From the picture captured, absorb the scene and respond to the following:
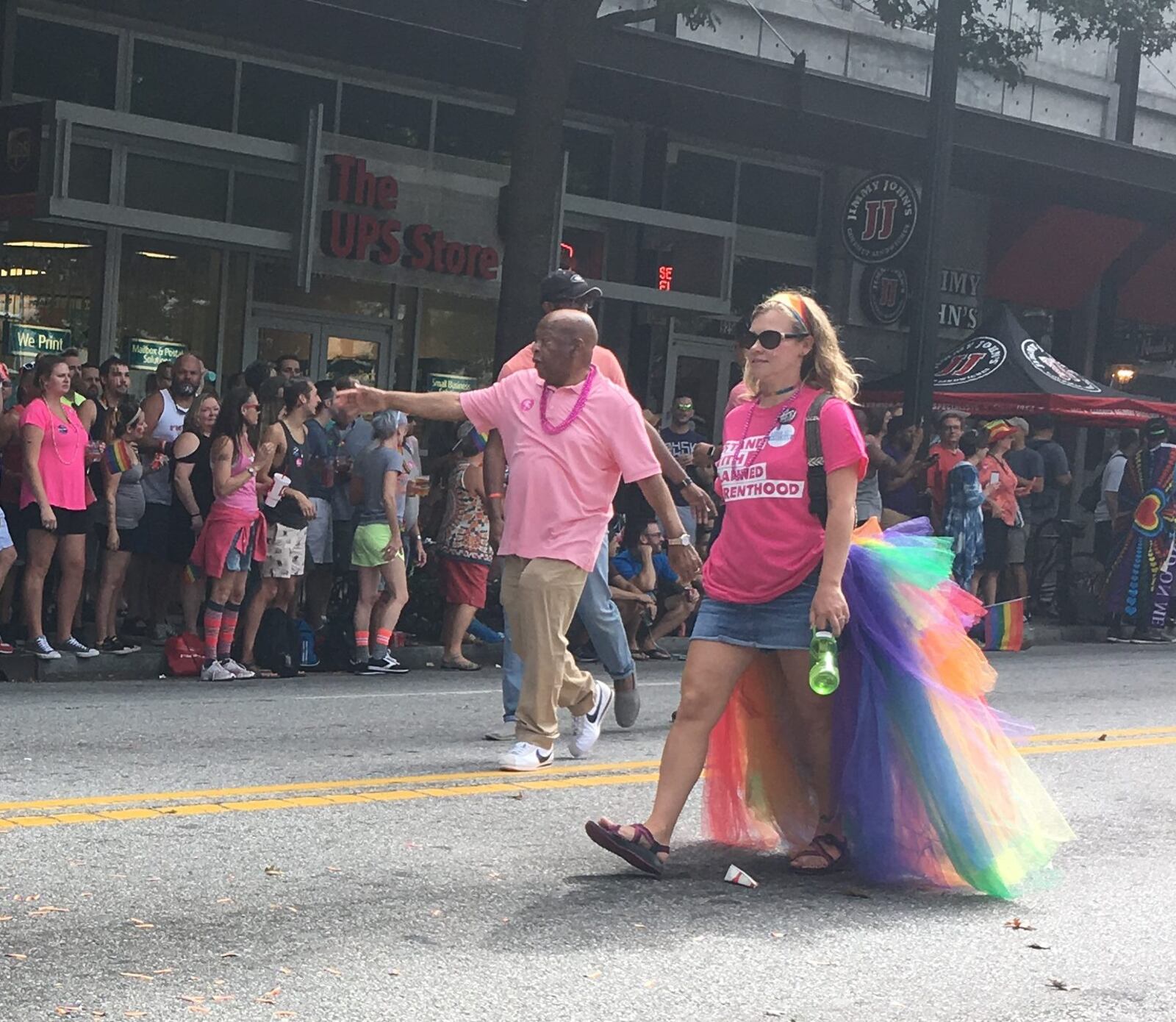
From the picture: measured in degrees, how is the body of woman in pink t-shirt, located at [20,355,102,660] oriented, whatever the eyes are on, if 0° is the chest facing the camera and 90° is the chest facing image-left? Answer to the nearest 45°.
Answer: approximately 315°

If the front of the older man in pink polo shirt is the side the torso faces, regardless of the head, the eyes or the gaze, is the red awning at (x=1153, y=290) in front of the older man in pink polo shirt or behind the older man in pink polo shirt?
behind

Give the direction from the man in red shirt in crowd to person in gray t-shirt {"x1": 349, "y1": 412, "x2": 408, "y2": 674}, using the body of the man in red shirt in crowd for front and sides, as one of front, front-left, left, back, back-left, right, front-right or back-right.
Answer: front-right

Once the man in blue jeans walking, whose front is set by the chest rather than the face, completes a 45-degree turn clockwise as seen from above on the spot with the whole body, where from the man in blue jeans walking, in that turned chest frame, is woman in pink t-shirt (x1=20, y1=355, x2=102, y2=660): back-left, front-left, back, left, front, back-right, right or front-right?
front-right

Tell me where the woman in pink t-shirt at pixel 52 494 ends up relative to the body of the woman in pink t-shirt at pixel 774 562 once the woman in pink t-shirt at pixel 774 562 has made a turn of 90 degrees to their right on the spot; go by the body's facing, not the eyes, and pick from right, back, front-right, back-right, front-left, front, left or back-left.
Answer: front

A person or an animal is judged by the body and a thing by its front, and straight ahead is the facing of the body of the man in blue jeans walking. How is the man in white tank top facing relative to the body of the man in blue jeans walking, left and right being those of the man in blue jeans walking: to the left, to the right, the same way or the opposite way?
to the left

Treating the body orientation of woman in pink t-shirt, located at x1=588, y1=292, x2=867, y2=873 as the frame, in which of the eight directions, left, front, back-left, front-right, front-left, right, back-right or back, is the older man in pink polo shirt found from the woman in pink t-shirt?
right

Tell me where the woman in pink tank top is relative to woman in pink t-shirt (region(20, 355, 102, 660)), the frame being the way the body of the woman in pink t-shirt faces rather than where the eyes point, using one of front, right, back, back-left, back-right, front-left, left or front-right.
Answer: front-left

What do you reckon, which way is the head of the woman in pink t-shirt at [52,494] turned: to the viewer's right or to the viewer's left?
to the viewer's right

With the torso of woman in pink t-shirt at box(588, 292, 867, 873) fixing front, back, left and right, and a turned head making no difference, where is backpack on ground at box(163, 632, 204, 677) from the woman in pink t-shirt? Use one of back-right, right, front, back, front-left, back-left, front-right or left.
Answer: right

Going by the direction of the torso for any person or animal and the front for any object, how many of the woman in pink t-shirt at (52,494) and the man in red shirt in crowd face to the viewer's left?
0

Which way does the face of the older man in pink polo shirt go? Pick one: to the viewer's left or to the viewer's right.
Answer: to the viewer's left

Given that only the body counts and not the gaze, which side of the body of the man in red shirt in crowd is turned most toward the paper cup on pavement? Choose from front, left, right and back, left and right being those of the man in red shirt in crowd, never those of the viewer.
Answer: front

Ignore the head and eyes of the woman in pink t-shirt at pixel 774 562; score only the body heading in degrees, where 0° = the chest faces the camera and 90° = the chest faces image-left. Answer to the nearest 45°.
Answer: approximately 45°
